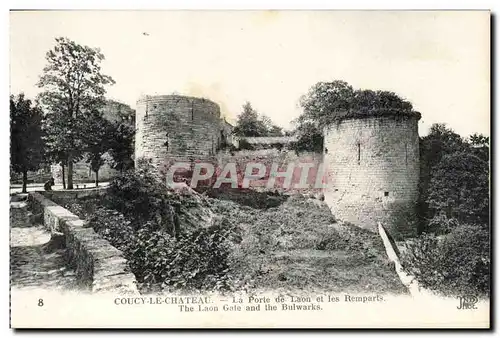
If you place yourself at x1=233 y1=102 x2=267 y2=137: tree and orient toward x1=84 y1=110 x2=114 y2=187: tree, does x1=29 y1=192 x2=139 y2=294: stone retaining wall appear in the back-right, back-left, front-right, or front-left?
front-left

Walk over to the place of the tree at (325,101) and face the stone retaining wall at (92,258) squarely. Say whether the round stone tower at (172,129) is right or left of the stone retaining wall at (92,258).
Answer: right

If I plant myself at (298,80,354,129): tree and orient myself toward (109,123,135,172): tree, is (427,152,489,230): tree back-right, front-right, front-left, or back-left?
back-left
